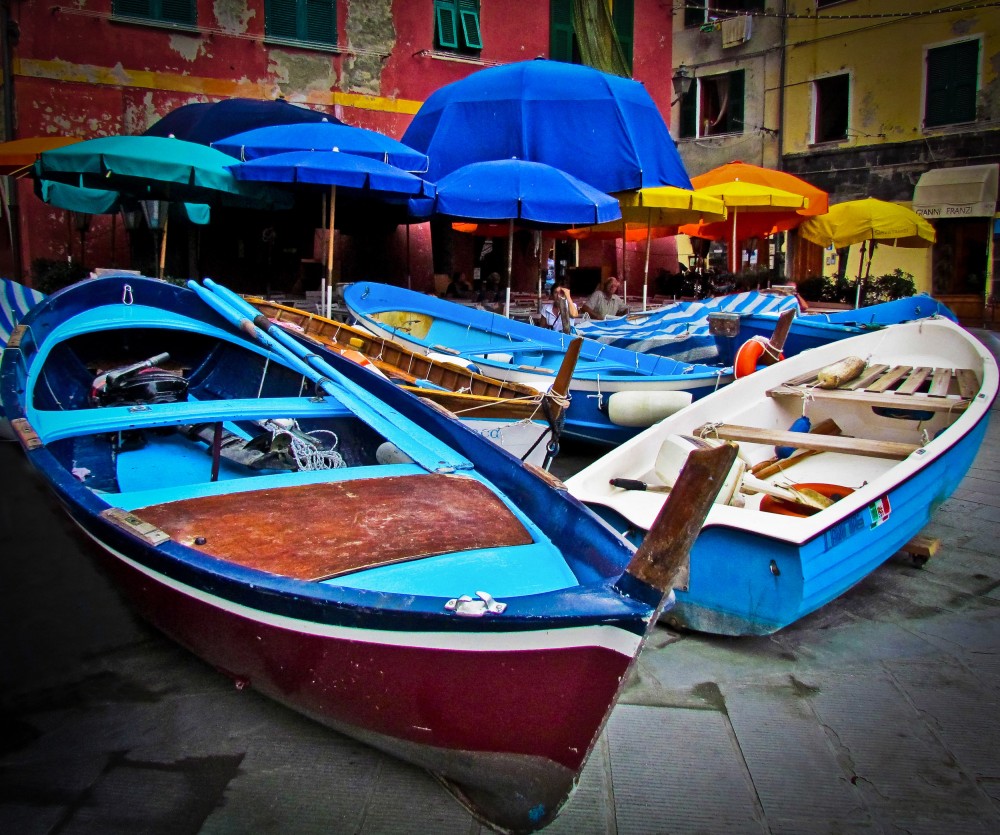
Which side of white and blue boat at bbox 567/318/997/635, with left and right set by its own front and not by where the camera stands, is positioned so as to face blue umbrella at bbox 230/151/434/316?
left

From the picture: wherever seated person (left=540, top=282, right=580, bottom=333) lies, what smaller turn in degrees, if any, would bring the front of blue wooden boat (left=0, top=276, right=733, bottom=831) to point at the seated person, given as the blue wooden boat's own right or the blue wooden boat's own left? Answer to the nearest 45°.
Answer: approximately 135° to the blue wooden boat's own left

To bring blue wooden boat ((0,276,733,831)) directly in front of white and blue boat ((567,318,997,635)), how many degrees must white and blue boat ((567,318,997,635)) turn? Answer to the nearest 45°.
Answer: approximately 180°

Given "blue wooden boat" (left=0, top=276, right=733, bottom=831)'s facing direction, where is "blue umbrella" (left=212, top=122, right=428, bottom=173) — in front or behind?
behind

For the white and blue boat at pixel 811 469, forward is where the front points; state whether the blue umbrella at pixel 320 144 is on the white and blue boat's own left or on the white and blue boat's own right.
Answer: on the white and blue boat's own left

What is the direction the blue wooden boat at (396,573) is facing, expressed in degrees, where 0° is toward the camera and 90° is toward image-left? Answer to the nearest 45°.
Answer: approximately 315°

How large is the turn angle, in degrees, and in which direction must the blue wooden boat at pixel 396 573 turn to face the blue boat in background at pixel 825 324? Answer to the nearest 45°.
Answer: approximately 90° to its left
